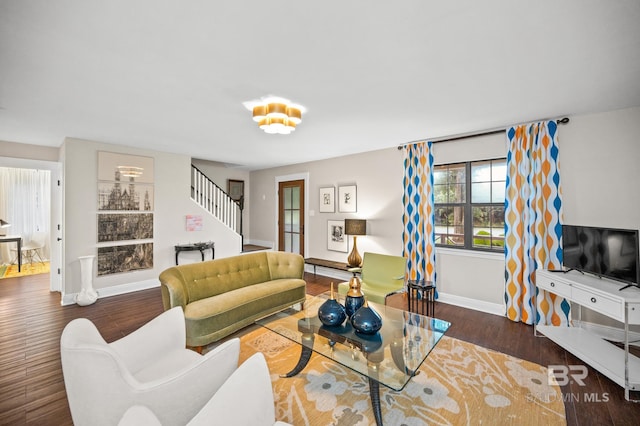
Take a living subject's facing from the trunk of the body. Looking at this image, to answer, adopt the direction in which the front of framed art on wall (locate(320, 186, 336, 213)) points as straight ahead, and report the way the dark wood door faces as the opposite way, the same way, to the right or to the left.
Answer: the same way

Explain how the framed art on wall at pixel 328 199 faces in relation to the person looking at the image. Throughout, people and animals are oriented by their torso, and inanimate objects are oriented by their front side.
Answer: facing the viewer and to the left of the viewer

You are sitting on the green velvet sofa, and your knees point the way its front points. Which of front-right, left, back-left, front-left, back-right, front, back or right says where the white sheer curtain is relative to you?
back

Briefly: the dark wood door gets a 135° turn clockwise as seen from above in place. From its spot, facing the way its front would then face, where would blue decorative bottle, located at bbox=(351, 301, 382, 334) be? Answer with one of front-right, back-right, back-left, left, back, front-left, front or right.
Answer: back

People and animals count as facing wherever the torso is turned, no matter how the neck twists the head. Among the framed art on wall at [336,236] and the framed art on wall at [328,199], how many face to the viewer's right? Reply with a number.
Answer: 0

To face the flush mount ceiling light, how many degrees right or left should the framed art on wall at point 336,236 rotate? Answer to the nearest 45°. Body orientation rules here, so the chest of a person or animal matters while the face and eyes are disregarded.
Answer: approximately 45° to its left

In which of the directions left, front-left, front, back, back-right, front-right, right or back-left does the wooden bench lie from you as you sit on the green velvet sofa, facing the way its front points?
left

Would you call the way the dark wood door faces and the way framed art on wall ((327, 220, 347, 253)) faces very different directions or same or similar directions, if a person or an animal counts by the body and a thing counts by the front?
same or similar directions

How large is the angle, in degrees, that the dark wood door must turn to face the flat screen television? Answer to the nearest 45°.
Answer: approximately 90° to its left

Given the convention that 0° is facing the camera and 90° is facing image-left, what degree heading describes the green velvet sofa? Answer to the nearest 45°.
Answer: approximately 315°

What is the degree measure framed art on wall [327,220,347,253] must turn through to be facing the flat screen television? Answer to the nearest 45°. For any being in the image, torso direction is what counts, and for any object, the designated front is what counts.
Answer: approximately 90° to its left

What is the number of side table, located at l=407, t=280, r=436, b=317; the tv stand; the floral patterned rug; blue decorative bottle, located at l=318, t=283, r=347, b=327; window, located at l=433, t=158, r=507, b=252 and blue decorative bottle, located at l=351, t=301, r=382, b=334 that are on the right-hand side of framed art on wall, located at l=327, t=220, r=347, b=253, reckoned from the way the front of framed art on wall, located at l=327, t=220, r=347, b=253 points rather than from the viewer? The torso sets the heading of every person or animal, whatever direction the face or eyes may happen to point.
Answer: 0

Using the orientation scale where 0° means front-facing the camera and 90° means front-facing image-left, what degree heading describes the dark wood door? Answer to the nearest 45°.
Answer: approximately 45°

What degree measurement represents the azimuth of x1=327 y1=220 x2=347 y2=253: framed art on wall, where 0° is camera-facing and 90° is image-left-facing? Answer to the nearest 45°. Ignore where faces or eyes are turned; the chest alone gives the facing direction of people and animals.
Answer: approximately 45°

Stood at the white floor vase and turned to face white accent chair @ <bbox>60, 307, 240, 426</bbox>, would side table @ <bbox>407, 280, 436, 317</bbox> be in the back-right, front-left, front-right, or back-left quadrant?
front-left

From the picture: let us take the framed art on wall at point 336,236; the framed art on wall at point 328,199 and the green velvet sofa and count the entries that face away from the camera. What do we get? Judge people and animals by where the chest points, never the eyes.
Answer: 0

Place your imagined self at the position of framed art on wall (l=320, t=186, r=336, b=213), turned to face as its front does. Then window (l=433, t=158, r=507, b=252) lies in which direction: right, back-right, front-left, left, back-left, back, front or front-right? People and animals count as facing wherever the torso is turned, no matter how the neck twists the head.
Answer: left

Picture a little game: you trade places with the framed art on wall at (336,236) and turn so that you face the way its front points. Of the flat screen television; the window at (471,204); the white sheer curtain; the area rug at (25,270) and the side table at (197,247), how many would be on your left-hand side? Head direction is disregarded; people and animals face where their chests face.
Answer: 2

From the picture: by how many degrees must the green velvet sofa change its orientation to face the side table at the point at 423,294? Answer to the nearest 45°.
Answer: approximately 45° to its left
